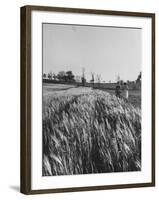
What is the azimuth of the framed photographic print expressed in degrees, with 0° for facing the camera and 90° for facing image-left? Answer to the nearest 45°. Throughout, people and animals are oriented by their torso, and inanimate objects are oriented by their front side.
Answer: approximately 315°
